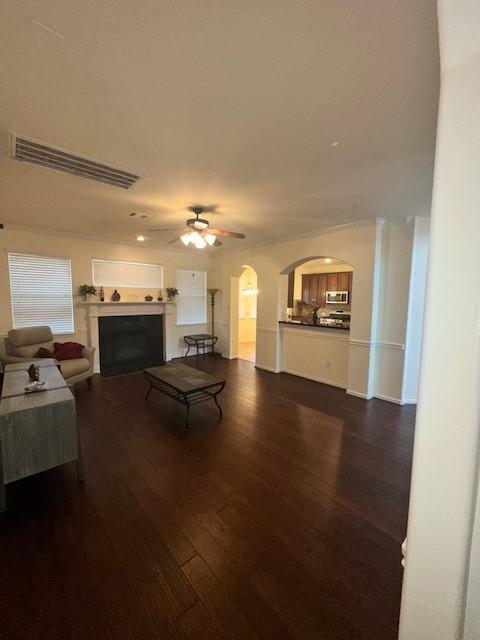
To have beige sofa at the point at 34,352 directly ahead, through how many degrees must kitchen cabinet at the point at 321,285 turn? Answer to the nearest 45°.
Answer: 0° — it already faces it

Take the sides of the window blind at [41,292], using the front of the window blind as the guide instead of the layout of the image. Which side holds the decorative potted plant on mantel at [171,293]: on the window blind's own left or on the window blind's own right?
on the window blind's own left

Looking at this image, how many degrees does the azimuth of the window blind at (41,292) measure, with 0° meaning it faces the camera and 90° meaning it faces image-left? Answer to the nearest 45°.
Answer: approximately 0°

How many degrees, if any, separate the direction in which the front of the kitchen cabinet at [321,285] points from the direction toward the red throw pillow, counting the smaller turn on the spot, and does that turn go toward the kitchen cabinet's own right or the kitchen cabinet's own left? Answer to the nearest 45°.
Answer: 0° — it already faces it

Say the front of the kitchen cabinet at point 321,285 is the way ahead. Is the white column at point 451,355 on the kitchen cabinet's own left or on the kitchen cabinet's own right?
on the kitchen cabinet's own left

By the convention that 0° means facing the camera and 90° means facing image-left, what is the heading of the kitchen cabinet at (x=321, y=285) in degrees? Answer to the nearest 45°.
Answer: approximately 45°
